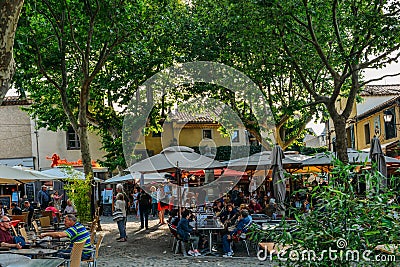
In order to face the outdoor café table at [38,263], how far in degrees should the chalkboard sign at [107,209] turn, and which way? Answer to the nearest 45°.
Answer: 0° — it already faces it

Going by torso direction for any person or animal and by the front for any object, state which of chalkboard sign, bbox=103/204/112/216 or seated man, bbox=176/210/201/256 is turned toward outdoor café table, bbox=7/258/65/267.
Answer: the chalkboard sign

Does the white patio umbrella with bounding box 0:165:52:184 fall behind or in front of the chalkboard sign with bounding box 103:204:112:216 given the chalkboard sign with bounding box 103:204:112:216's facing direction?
in front

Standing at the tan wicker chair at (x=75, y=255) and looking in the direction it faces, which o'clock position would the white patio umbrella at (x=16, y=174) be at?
The white patio umbrella is roughly at 1 o'clock from the tan wicker chair.

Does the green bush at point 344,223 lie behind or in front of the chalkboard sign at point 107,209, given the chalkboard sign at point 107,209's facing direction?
in front

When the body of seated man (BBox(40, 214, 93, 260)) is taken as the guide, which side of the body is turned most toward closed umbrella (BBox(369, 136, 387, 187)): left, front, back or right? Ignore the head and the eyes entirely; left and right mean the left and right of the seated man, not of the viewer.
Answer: back

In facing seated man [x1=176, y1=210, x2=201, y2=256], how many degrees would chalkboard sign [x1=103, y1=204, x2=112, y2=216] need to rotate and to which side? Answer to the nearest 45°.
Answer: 0° — it already faces them

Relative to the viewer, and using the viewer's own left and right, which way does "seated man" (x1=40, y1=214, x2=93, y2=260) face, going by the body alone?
facing to the left of the viewer

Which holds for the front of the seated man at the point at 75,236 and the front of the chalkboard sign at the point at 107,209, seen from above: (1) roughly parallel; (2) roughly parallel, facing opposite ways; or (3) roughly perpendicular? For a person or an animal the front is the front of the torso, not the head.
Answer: roughly perpendicular

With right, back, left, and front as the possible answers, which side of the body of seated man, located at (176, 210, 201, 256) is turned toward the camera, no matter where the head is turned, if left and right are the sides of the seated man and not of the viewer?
right
